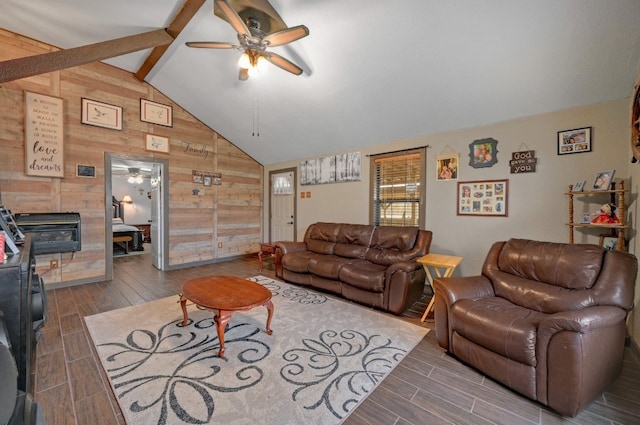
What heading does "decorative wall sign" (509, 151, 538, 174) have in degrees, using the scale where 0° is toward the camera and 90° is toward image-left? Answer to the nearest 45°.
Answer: approximately 0°

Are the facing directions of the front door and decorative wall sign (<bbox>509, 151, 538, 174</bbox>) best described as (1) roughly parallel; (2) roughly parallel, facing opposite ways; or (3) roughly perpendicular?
roughly parallel

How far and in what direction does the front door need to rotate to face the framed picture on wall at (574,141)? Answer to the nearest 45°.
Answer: approximately 90° to its left

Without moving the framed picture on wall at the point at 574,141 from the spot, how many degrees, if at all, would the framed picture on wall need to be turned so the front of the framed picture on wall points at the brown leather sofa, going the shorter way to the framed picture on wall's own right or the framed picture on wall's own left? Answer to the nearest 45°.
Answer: approximately 45° to the framed picture on wall's own right

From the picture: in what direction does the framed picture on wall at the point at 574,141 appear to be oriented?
toward the camera

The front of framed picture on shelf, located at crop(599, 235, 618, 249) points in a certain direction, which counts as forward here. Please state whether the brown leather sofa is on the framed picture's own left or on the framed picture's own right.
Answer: on the framed picture's own right

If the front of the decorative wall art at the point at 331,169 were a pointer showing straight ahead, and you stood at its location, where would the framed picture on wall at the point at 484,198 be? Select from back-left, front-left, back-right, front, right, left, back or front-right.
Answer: left

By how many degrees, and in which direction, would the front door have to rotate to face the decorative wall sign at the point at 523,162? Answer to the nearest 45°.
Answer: approximately 90° to its left

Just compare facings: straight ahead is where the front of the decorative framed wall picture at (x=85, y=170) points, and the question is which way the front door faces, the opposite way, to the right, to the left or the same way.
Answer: to the right

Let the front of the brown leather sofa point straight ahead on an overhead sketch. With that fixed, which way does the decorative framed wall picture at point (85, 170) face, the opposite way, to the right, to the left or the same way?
to the left

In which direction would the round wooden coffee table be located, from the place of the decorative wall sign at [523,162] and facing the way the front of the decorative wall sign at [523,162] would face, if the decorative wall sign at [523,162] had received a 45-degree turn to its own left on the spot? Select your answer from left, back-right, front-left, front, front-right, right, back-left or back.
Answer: right

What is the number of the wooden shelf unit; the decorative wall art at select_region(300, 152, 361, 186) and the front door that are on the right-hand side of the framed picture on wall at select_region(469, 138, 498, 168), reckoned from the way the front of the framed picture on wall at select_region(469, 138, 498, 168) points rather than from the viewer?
2

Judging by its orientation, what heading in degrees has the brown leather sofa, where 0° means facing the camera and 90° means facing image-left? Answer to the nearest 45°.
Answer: approximately 45°

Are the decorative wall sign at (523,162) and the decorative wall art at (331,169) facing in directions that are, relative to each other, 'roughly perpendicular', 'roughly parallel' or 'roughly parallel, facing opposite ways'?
roughly parallel
